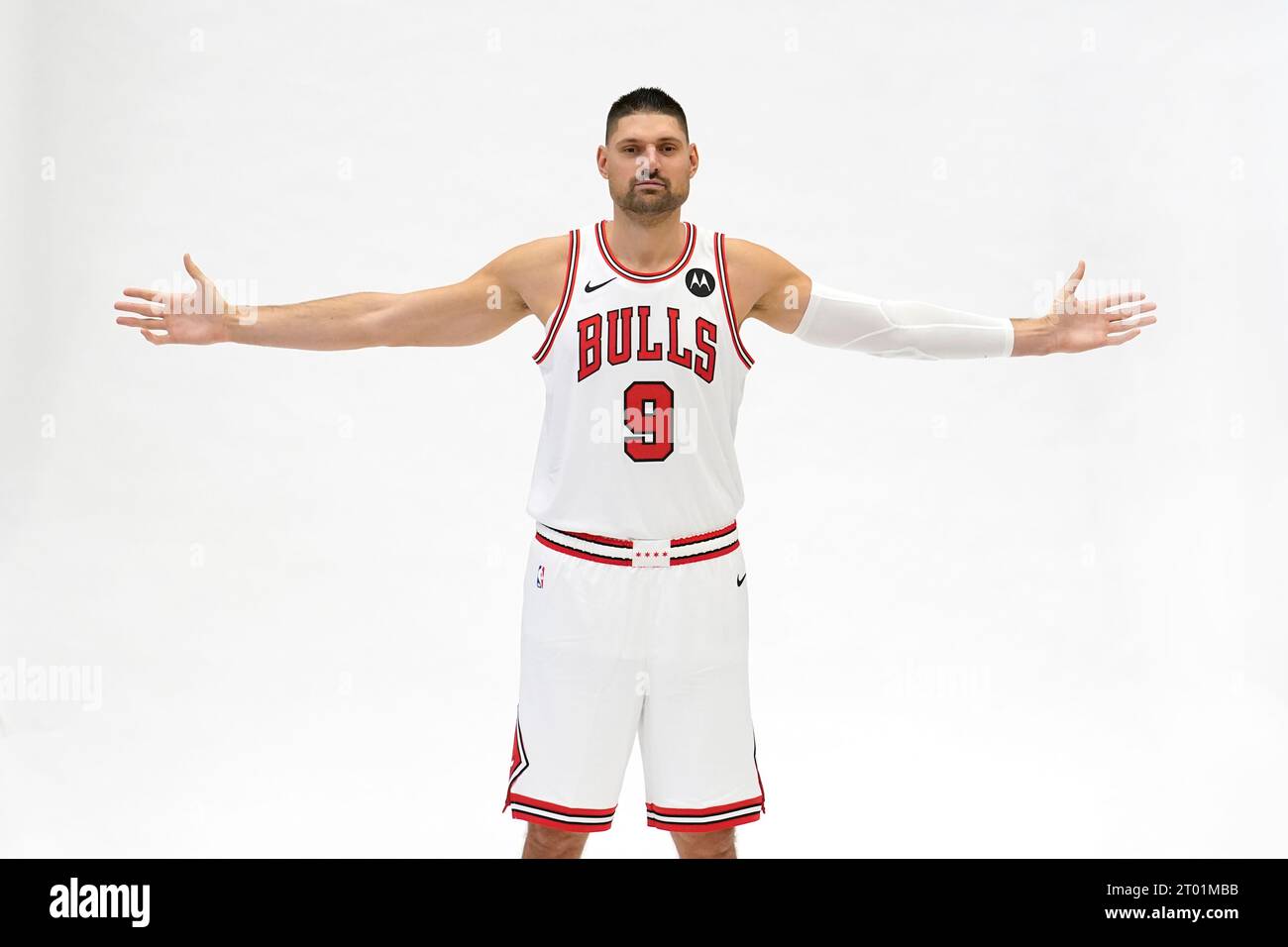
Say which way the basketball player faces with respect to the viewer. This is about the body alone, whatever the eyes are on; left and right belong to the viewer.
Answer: facing the viewer
